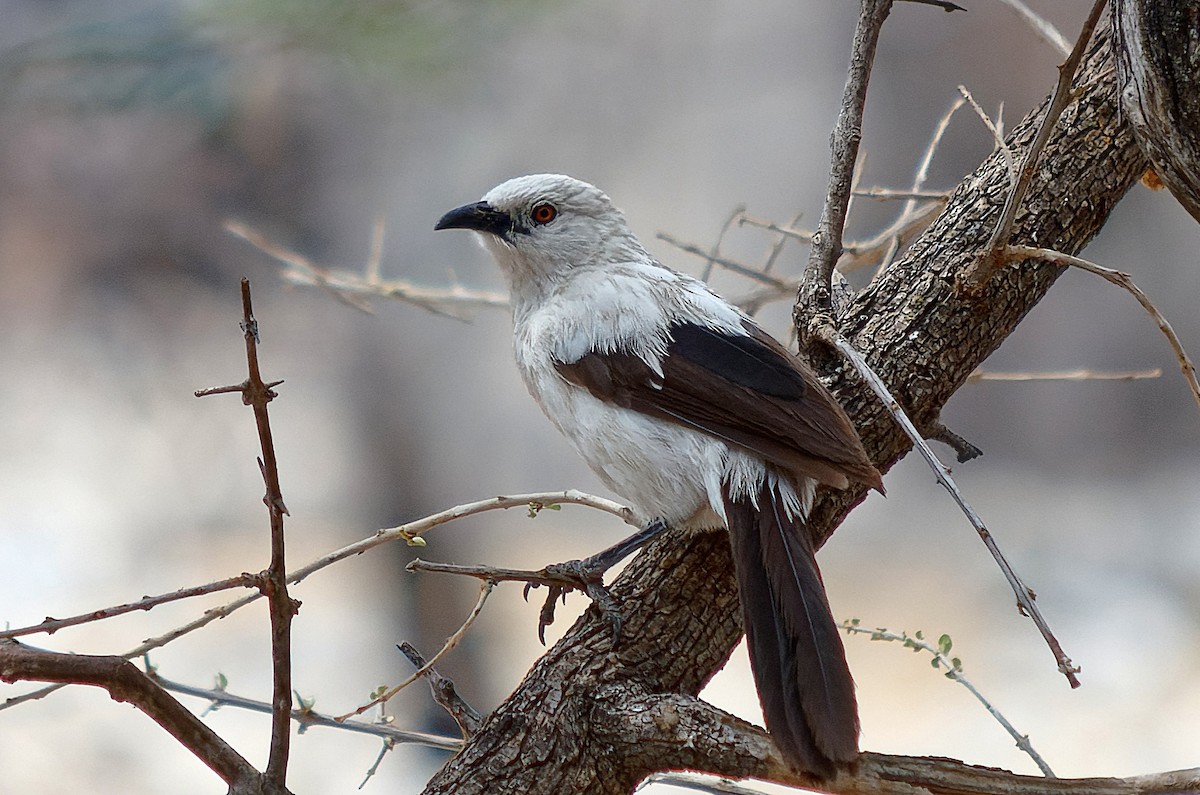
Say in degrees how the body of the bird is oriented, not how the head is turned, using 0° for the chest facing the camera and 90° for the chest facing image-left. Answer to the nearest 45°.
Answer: approximately 90°
